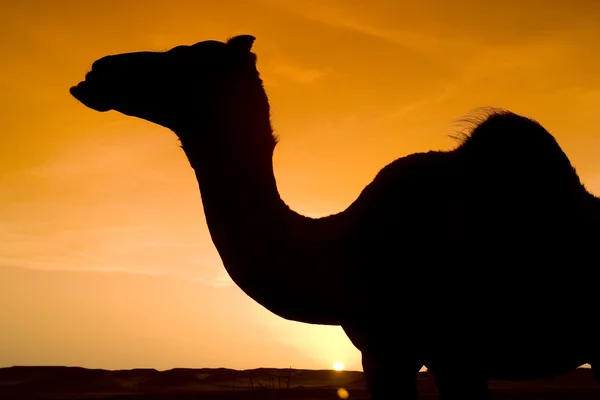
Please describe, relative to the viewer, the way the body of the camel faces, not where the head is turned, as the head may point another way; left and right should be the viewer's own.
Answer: facing to the left of the viewer
